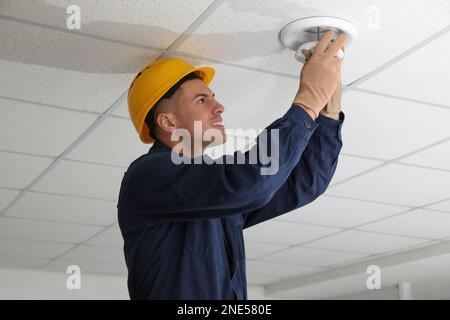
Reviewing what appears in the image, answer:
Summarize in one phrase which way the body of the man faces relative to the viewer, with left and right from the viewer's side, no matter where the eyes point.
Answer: facing to the right of the viewer

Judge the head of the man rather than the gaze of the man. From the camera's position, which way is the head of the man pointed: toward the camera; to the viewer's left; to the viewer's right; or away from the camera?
to the viewer's right
